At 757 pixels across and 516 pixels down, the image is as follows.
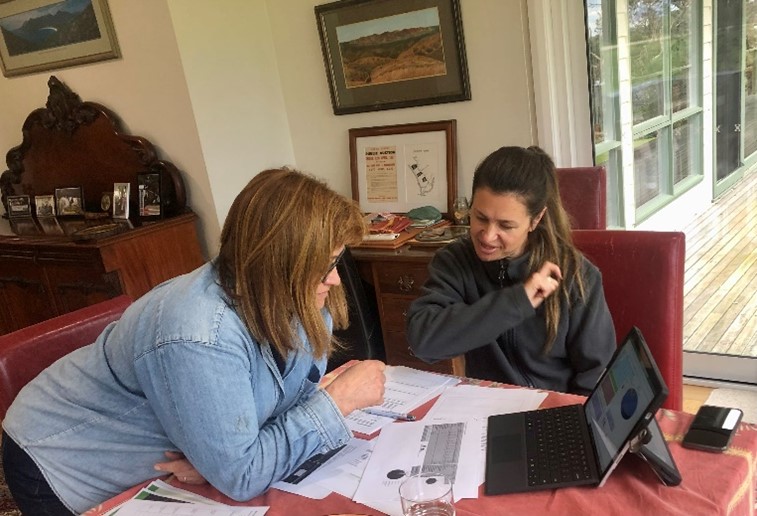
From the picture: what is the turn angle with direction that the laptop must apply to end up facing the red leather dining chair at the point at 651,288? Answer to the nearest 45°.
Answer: approximately 90° to its right

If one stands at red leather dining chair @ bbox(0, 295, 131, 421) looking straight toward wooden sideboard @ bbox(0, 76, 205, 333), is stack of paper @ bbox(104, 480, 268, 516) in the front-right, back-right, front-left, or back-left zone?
back-right

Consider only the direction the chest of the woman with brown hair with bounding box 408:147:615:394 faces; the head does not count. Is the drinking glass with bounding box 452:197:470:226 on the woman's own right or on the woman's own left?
on the woman's own right

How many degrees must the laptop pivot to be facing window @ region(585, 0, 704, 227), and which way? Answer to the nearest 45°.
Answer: approximately 90° to its right

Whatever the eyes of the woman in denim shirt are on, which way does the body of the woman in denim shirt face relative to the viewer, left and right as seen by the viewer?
facing to the right of the viewer

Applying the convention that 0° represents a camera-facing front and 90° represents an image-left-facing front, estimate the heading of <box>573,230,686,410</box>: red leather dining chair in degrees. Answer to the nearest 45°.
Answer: approximately 0°

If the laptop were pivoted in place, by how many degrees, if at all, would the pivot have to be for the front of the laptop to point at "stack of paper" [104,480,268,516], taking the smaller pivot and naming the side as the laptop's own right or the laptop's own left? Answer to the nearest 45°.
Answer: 0° — it already faces it

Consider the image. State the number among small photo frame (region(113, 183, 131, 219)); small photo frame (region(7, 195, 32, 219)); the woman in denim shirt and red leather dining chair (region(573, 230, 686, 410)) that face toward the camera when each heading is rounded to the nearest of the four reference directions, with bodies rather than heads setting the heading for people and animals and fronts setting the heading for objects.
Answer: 3
